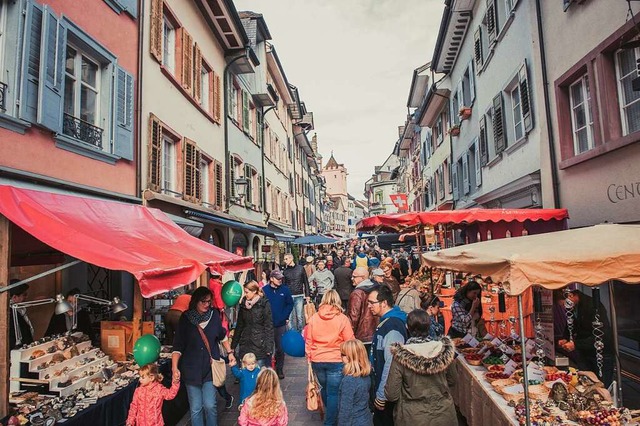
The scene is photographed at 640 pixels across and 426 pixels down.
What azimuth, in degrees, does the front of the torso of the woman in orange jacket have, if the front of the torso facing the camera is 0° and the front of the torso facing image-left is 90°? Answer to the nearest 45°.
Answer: approximately 180°

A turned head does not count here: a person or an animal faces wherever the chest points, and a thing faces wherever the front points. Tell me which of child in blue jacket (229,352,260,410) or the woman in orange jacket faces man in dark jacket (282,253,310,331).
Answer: the woman in orange jacket

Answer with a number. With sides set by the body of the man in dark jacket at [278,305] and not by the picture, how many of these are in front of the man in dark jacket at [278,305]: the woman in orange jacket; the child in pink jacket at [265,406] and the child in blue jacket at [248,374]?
3

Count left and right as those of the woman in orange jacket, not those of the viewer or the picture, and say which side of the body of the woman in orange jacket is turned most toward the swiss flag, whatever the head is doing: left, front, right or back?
front

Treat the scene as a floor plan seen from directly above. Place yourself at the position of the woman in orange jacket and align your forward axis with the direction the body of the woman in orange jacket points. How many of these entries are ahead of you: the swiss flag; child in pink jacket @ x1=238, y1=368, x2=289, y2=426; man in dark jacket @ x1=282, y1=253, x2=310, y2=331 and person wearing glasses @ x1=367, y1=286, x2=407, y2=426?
2

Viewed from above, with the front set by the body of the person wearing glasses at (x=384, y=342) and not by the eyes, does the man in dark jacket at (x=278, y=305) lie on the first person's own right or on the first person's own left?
on the first person's own right

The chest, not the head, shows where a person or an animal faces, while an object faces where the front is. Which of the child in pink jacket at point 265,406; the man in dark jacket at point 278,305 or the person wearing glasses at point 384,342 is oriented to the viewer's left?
the person wearing glasses

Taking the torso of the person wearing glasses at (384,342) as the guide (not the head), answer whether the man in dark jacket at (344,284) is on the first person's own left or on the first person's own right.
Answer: on the first person's own right

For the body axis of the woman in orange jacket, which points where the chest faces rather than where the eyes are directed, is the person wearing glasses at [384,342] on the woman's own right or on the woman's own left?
on the woman's own right

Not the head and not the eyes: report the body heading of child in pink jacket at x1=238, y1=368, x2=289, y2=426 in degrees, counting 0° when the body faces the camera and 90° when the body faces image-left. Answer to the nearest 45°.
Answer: approximately 180°

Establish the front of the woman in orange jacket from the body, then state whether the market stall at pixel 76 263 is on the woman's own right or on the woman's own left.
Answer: on the woman's own left

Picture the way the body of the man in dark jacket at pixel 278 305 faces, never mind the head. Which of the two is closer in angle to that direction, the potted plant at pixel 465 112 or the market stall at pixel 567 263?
the market stall

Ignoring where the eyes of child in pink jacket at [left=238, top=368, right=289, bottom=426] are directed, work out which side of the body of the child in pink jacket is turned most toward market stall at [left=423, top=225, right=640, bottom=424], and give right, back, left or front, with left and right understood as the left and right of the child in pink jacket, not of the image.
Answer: right
